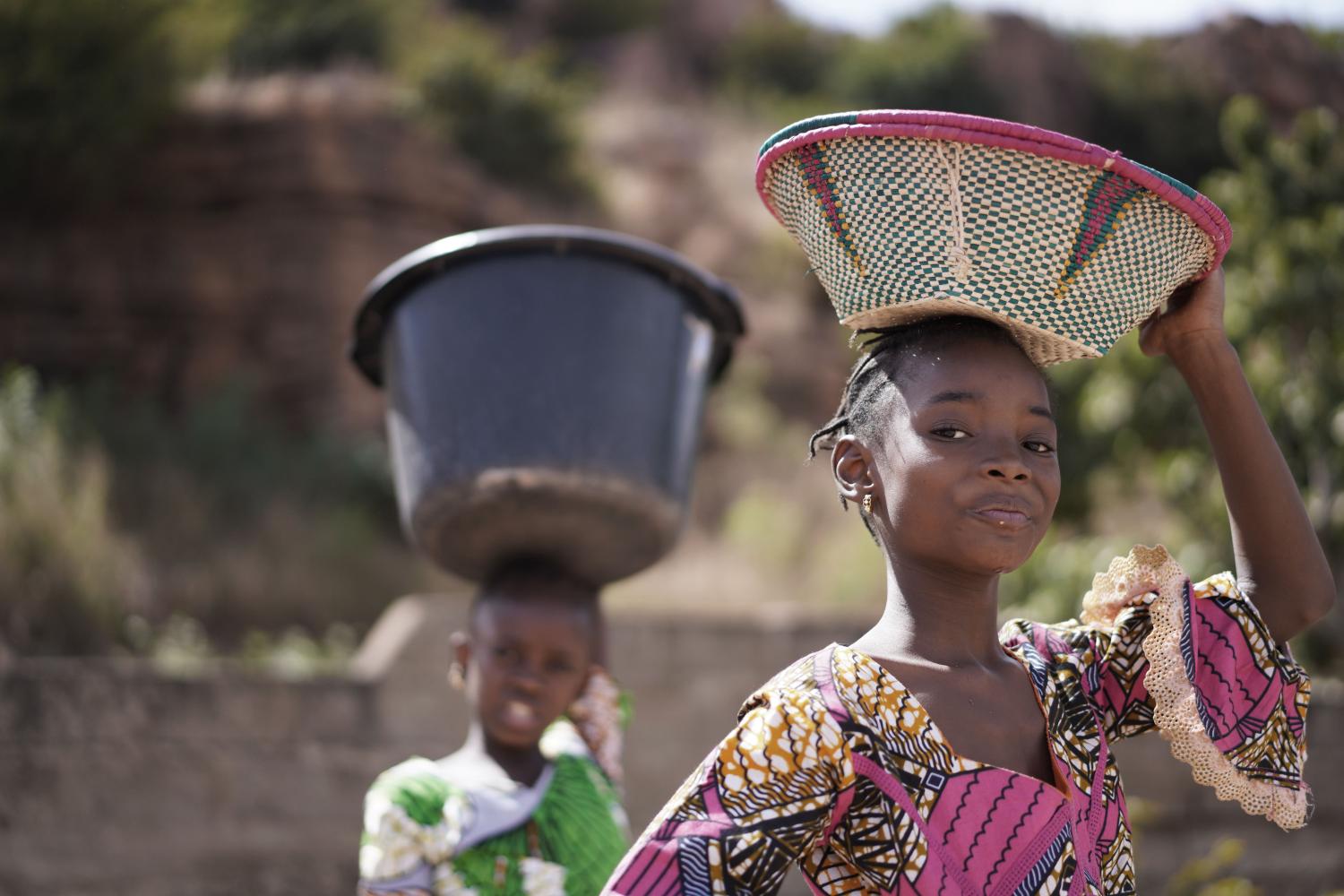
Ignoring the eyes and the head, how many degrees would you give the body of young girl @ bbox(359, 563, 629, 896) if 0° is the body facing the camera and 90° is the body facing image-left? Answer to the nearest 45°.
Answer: approximately 0°

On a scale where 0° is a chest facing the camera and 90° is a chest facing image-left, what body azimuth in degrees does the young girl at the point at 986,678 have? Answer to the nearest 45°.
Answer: approximately 315°

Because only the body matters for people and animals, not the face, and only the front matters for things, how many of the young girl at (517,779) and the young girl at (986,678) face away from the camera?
0

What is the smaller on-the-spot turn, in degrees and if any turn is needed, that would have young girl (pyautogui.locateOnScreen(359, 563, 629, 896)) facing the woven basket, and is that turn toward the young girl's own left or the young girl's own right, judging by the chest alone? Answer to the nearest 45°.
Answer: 0° — they already face it
